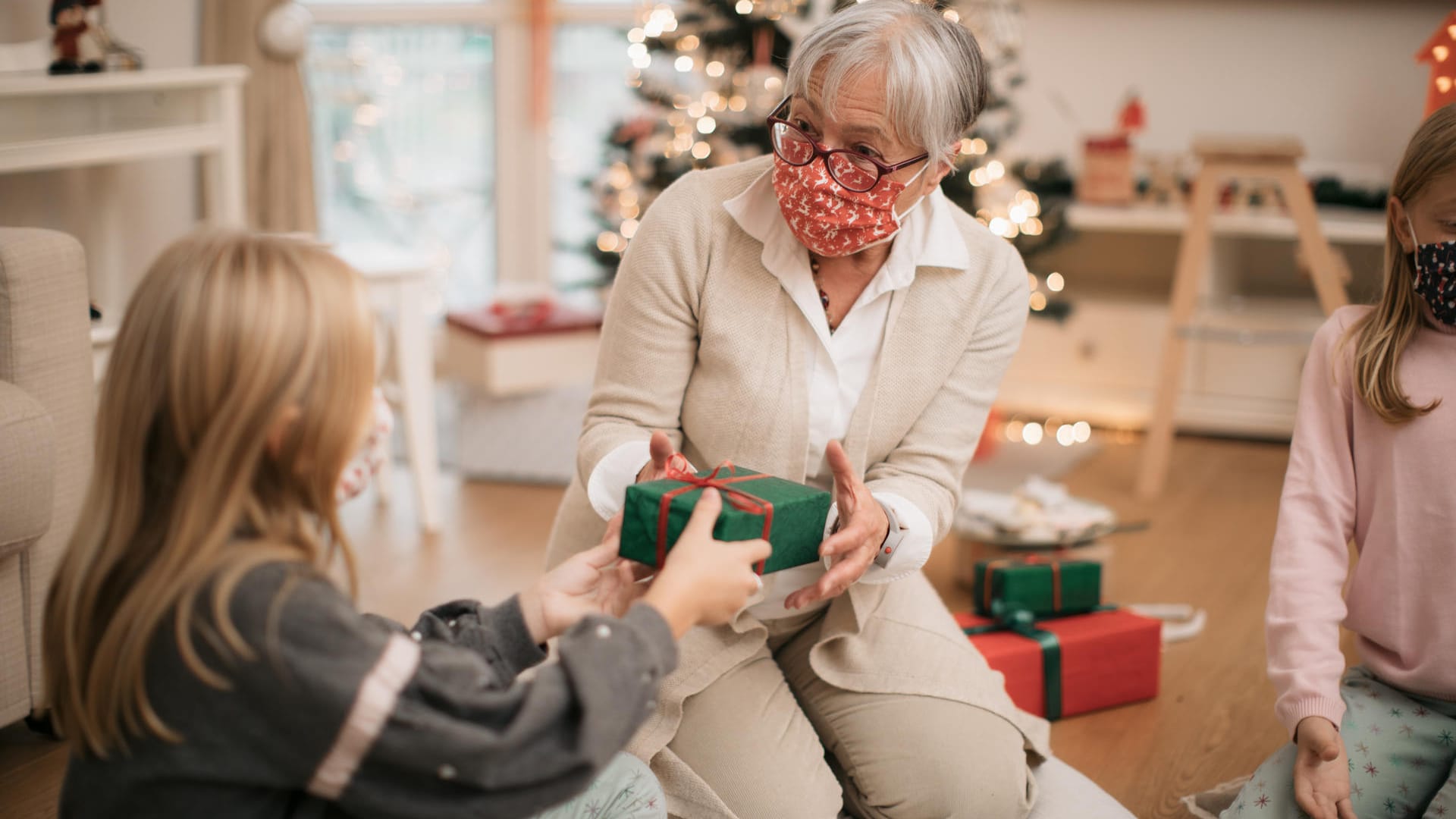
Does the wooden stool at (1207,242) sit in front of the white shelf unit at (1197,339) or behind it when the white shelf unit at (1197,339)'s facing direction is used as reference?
in front

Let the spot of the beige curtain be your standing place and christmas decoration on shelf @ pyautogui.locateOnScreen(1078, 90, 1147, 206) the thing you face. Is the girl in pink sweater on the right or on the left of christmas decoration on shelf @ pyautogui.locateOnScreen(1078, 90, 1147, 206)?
right

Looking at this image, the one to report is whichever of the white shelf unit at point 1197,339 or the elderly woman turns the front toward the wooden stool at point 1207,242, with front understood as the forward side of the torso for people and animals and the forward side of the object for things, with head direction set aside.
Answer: the white shelf unit

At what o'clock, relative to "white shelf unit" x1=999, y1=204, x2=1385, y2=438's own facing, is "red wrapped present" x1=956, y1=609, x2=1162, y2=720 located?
The red wrapped present is roughly at 12 o'clock from the white shelf unit.

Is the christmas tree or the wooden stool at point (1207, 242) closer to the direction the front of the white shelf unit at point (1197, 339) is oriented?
the wooden stool

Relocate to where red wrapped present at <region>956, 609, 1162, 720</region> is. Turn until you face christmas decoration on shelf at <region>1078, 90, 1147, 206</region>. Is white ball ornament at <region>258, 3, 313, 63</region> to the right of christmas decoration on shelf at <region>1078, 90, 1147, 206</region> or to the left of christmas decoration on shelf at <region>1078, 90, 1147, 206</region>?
left

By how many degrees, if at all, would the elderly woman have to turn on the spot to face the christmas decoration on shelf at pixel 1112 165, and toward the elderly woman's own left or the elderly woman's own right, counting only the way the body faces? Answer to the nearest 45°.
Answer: approximately 180°

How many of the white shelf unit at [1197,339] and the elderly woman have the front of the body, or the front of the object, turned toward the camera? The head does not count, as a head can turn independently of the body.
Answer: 2

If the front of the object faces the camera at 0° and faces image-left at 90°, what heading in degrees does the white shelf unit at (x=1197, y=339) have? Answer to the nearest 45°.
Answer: approximately 0°

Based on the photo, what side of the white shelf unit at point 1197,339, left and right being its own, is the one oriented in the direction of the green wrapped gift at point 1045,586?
front
